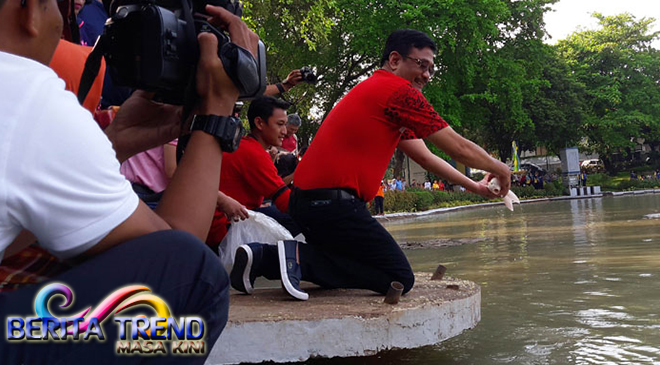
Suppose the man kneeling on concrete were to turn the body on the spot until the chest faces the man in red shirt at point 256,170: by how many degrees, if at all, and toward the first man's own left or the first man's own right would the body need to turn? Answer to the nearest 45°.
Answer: approximately 135° to the first man's own left

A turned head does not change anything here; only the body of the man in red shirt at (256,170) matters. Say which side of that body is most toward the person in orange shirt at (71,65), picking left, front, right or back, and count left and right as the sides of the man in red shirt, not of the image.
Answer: right

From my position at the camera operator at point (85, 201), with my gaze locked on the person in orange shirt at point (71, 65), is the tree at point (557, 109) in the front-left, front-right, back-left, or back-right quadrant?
front-right

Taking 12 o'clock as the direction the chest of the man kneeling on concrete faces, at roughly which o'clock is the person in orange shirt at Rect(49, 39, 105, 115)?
The person in orange shirt is roughly at 4 o'clock from the man kneeling on concrete.

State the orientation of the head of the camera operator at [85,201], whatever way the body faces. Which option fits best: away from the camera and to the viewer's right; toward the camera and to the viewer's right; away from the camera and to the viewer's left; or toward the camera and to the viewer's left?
away from the camera and to the viewer's right

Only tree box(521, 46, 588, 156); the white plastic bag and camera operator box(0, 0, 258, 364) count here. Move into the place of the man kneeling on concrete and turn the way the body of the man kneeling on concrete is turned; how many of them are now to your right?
1

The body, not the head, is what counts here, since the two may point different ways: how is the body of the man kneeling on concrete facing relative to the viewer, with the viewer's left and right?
facing to the right of the viewer
